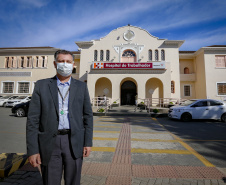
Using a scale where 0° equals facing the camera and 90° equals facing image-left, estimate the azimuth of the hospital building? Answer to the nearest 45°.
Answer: approximately 0°

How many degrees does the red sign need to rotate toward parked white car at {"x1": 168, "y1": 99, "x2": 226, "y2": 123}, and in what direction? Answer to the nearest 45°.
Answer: approximately 45° to its left

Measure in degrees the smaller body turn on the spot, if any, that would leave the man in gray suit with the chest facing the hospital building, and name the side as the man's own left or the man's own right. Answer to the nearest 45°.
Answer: approximately 135° to the man's own left

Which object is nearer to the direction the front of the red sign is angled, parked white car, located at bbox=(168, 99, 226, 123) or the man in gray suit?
the man in gray suit

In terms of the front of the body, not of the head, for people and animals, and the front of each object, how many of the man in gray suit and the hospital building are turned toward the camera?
2

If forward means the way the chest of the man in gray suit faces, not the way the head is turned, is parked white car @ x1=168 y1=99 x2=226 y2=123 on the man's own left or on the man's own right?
on the man's own left

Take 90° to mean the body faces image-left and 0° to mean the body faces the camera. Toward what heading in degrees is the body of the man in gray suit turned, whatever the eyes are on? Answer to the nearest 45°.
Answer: approximately 0°

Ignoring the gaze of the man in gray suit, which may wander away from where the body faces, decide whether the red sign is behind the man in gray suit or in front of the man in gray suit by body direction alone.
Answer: behind
